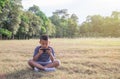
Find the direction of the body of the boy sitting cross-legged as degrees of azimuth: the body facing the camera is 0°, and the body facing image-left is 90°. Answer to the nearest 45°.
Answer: approximately 0°
